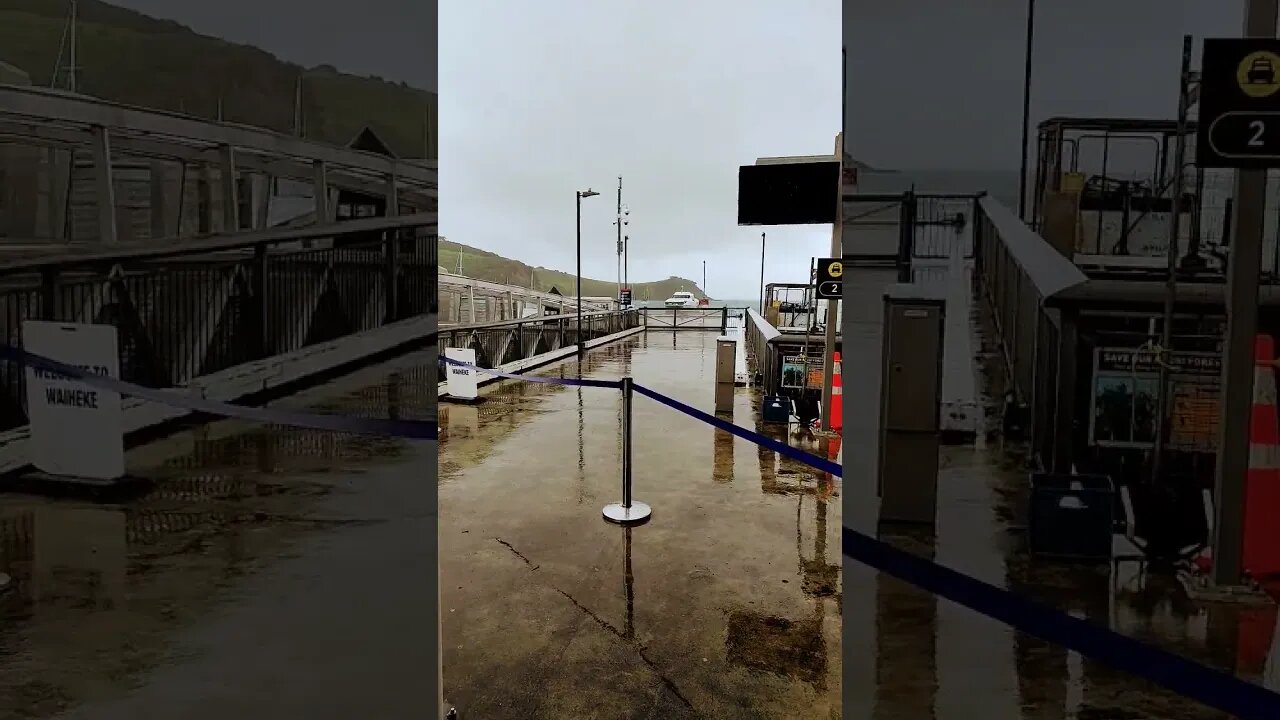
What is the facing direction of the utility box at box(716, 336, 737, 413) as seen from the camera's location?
facing the viewer

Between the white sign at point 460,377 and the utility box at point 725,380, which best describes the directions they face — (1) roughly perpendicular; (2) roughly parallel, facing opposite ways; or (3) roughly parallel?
roughly parallel
